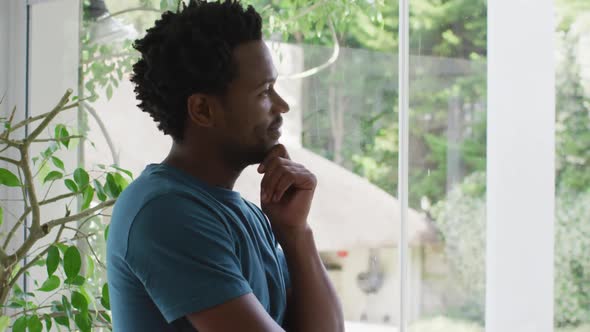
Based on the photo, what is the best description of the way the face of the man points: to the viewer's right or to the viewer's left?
to the viewer's right

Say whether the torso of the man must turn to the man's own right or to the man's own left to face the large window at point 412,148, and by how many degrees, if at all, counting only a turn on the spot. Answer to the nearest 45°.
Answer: approximately 45° to the man's own left

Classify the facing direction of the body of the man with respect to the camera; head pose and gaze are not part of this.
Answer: to the viewer's right
